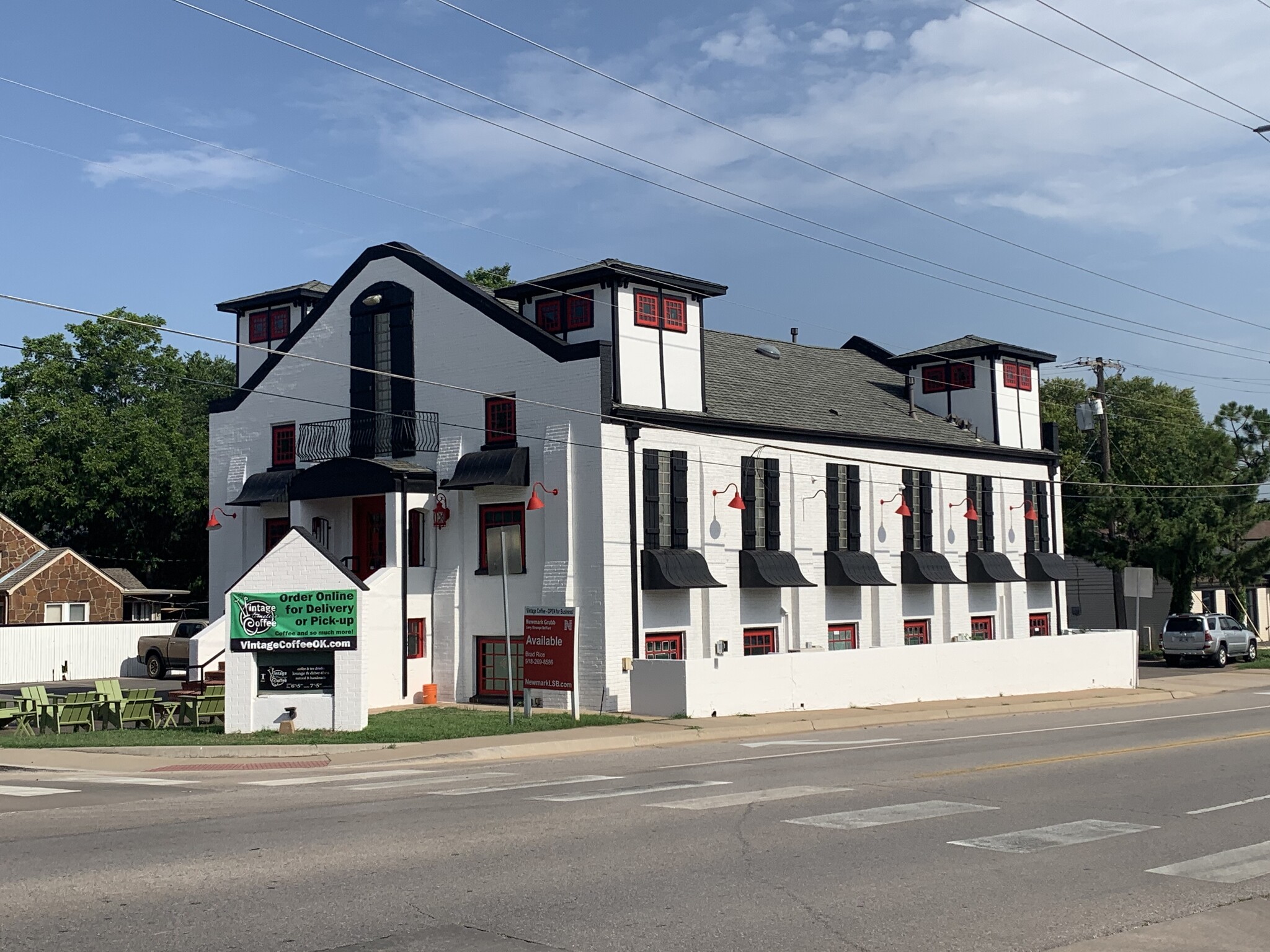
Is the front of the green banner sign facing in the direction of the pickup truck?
no

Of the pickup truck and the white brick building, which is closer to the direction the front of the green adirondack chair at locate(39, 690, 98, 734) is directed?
the pickup truck

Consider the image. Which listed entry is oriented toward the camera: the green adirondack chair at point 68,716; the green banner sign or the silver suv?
the green banner sign

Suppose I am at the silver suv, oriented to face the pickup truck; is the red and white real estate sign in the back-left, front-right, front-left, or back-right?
front-left

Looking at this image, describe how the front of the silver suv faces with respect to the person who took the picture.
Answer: facing away from the viewer and to the right of the viewer

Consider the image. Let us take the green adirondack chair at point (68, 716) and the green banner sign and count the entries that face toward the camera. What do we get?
1

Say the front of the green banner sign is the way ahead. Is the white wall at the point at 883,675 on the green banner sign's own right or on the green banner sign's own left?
on the green banner sign's own left

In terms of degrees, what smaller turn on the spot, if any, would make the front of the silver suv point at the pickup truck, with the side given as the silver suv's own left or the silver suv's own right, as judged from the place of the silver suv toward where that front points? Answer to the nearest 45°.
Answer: approximately 180°

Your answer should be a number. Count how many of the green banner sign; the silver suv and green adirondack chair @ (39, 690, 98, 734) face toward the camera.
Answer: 1

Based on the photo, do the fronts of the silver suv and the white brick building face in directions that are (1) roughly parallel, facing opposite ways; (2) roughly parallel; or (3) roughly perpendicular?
roughly parallel, facing opposite ways

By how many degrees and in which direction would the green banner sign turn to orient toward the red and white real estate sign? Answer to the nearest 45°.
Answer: approximately 90° to its left

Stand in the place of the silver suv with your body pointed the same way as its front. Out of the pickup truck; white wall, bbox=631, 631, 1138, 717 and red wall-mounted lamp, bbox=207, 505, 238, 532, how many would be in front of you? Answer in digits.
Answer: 0

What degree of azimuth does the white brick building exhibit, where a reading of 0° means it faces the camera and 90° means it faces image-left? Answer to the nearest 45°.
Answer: approximately 45°

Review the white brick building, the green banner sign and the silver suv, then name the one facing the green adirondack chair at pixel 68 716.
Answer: the white brick building

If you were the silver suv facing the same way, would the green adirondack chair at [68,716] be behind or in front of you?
behind

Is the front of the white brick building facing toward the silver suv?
no

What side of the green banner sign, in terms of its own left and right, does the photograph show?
front
